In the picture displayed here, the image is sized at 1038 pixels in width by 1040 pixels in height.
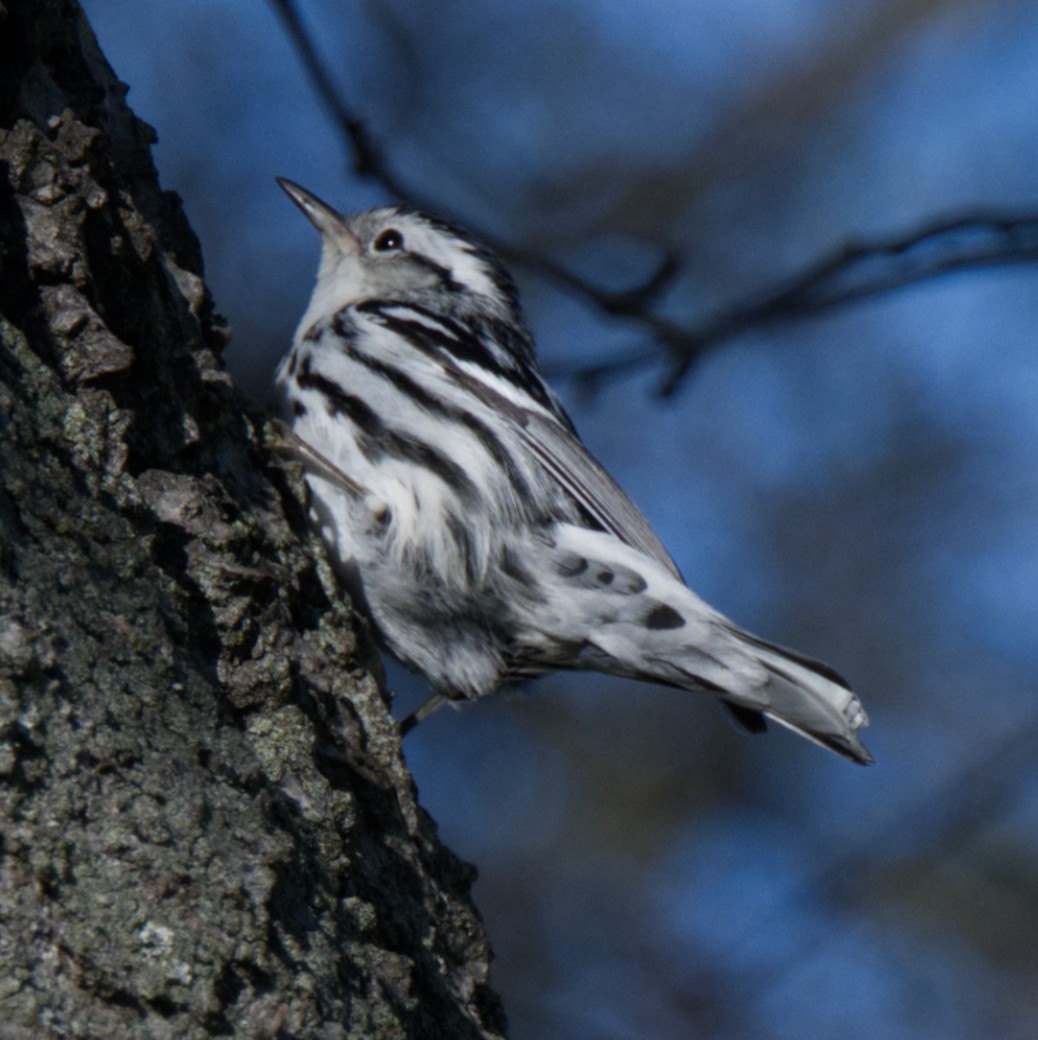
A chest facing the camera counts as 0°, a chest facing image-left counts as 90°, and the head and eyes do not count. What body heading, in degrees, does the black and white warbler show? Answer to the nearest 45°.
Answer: approximately 90°
